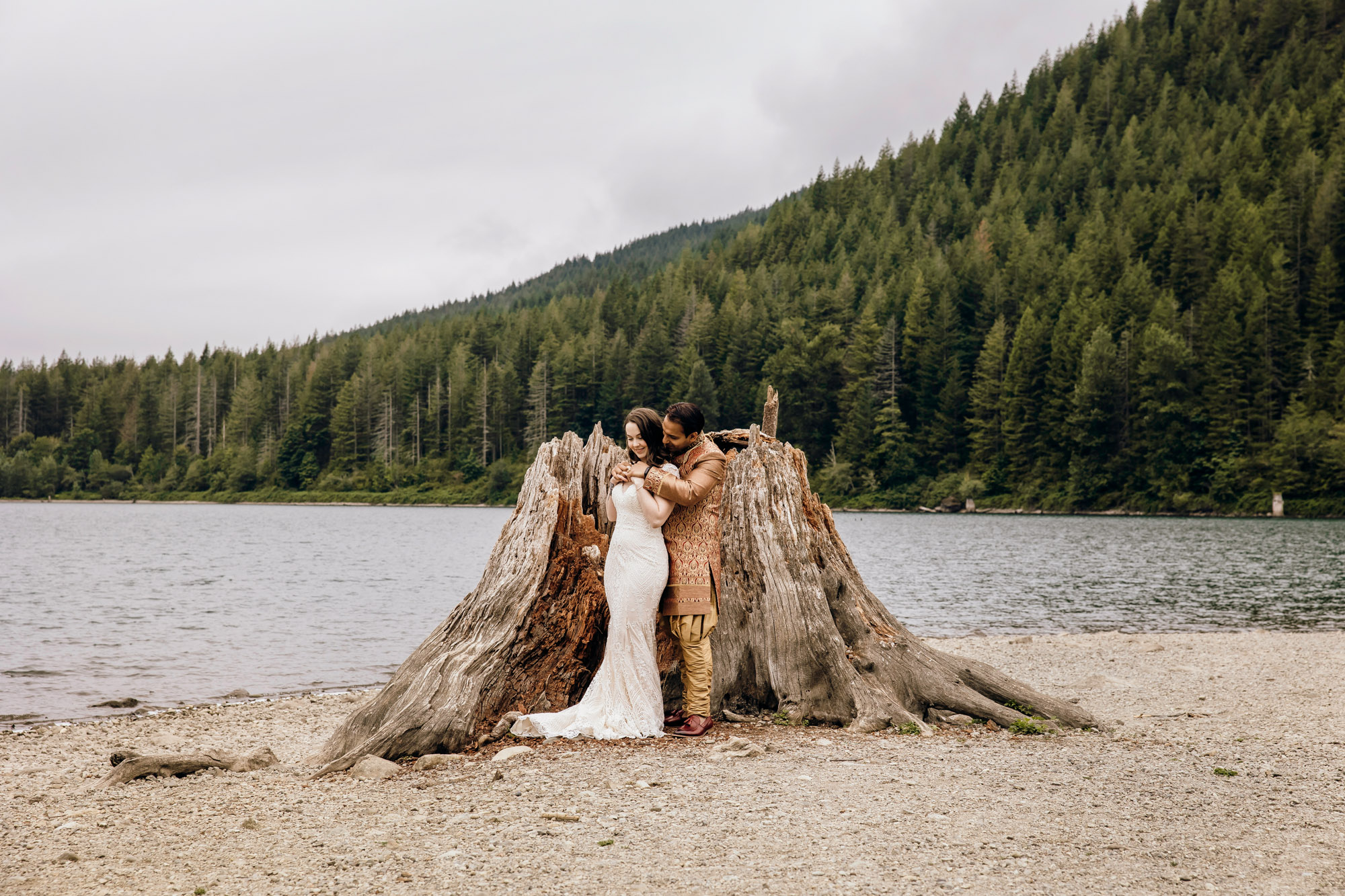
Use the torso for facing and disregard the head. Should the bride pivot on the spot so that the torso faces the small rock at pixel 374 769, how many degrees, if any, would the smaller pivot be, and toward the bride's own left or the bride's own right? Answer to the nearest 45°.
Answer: approximately 45° to the bride's own right

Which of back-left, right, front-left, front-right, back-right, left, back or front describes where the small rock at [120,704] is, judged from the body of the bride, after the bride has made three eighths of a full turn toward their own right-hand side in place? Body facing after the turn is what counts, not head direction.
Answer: front-left

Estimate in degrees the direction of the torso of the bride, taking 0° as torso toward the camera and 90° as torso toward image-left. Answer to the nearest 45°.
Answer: approximately 45°

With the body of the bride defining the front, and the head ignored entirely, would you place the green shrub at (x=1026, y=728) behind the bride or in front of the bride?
behind
